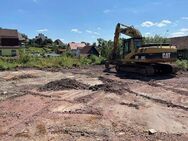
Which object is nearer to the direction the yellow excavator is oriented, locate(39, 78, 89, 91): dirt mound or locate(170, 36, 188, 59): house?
the dirt mound

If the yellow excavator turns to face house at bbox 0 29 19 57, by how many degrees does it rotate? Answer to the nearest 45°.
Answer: approximately 45° to its right

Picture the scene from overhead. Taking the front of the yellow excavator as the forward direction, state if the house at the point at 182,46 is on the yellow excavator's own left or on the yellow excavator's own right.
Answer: on the yellow excavator's own right

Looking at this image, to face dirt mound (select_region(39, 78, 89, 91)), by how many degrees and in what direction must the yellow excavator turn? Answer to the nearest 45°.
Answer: approximately 45° to its left

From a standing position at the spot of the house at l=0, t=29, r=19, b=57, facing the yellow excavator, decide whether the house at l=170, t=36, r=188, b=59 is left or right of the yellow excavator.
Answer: left

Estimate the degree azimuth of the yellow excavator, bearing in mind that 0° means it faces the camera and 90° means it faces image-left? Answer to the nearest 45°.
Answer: approximately 90°
